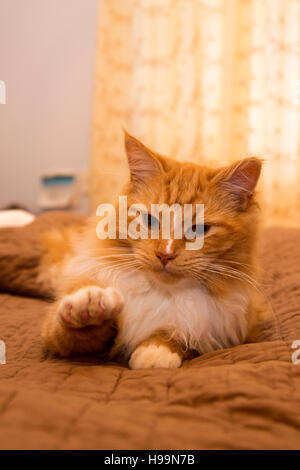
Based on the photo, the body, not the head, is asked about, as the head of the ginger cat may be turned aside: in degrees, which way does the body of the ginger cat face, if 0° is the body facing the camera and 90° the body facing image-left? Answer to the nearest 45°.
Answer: approximately 0°
